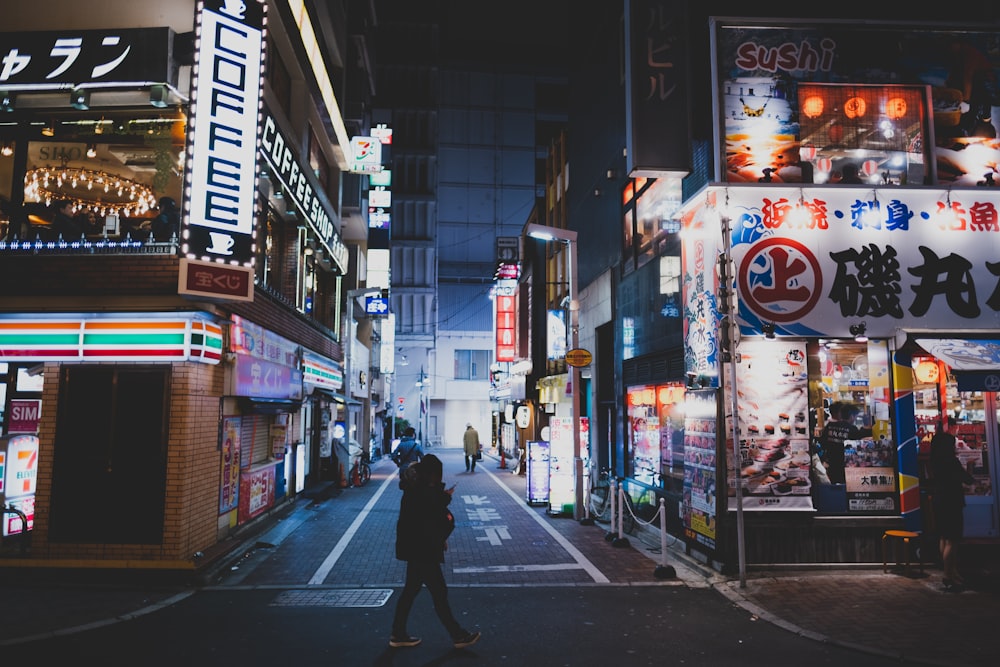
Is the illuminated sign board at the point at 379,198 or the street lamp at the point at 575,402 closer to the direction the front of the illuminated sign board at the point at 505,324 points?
the street lamp

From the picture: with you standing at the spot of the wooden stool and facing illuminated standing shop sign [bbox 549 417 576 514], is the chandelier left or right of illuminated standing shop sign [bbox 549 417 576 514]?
left

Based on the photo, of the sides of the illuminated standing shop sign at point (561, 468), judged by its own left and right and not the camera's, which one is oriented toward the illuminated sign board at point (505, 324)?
back

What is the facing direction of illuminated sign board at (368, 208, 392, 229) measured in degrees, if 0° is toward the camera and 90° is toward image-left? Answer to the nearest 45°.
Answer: approximately 0°

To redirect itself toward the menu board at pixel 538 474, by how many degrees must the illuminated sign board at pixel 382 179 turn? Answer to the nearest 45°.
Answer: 0° — it already faces it

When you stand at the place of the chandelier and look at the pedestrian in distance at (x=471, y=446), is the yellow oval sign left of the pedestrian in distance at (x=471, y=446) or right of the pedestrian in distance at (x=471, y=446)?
right

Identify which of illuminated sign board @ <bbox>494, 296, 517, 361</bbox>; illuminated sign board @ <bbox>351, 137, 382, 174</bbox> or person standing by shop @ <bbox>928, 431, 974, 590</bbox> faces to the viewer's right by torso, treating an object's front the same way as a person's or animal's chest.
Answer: the person standing by shop

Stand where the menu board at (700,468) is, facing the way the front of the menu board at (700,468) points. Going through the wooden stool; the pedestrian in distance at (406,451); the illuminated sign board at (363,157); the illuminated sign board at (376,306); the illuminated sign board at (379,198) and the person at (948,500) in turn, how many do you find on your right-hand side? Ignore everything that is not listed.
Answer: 4

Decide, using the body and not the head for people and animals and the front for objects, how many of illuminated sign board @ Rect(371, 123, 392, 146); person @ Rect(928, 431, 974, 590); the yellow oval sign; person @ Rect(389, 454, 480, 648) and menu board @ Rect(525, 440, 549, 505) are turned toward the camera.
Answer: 3
